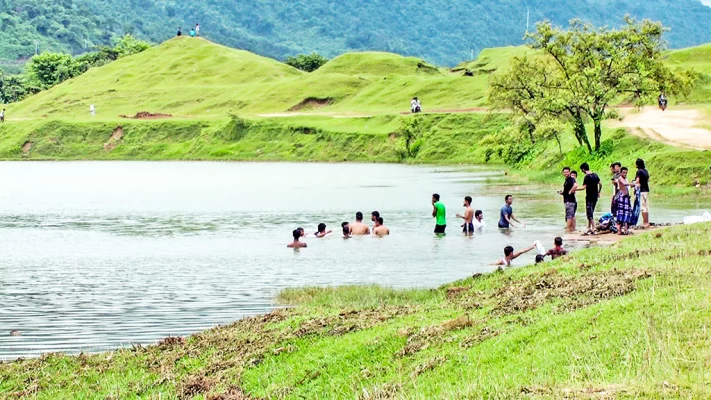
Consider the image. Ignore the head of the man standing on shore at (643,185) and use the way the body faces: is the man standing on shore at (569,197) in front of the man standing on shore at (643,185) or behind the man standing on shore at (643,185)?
in front

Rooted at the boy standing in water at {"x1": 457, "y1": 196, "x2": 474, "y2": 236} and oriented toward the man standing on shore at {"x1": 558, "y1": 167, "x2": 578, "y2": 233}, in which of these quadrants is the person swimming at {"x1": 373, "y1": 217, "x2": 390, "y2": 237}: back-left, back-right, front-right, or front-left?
back-right

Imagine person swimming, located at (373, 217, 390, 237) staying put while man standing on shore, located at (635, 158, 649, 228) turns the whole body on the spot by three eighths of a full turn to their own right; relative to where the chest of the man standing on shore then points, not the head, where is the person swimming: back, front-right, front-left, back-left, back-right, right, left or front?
back-left

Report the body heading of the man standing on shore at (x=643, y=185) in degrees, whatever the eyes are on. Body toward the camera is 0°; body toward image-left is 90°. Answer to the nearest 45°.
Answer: approximately 90°

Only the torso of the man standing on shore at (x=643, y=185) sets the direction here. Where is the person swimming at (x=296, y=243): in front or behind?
in front

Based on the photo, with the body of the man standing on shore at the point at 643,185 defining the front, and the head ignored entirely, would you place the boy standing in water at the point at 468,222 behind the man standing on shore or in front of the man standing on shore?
in front
